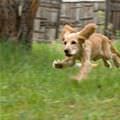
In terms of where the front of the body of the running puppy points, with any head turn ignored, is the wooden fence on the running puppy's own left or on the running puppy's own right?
on the running puppy's own right

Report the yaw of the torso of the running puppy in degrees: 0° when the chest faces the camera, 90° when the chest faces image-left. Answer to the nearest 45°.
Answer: approximately 45°
